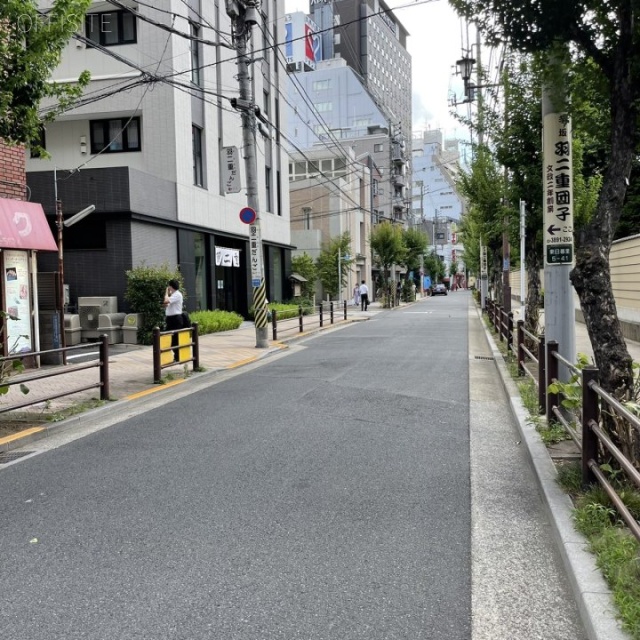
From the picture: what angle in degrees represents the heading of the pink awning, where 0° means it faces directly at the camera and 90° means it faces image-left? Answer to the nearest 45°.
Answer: approximately 315°

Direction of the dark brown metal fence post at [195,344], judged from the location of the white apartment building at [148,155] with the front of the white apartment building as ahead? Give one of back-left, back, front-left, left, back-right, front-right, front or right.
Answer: front-right

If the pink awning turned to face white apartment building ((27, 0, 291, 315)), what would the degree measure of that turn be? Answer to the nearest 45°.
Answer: approximately 90° to its left

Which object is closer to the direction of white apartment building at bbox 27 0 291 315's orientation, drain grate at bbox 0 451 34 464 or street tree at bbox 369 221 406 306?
the drain grate

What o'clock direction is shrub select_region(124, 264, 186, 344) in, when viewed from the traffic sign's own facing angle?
The shrub is roughly at 4 o'clock from the traffic sign.

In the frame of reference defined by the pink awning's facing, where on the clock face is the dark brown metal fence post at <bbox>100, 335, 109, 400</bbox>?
The dark brown metal fence post is roughly at 1 o'clock from the pink awning.

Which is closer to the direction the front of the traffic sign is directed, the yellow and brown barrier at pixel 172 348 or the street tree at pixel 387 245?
the yellow and brown barrier

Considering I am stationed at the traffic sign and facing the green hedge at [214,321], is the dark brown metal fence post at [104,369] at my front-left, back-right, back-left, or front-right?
back-left

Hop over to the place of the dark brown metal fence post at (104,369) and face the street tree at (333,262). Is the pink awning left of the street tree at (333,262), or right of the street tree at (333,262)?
left
